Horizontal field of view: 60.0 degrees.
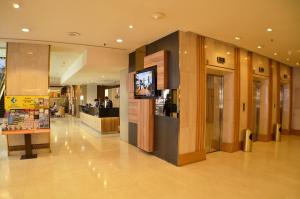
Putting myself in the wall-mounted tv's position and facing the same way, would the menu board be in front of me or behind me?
in front

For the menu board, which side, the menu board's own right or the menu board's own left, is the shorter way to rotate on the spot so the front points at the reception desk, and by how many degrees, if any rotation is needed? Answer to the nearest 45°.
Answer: approximately 135° to the menu board's own left

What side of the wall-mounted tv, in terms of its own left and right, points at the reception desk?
right

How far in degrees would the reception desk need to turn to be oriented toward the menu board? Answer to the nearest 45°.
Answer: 0° — it already faces it

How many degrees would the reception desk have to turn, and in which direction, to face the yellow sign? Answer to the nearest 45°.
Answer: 0° — it already faces it

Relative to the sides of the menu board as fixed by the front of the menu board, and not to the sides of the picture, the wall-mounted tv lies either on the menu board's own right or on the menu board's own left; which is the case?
on the menu board's own left

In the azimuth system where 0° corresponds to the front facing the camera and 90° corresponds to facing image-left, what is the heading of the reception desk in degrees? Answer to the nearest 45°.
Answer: approximately 45°

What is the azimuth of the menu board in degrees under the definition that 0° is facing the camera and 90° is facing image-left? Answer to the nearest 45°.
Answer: approximately 0°

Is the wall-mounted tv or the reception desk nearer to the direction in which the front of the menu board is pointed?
the wall-mounted tv

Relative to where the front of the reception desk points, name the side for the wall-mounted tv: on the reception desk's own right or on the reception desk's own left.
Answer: on the reception desk's own left

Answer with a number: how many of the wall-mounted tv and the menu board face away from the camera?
0
